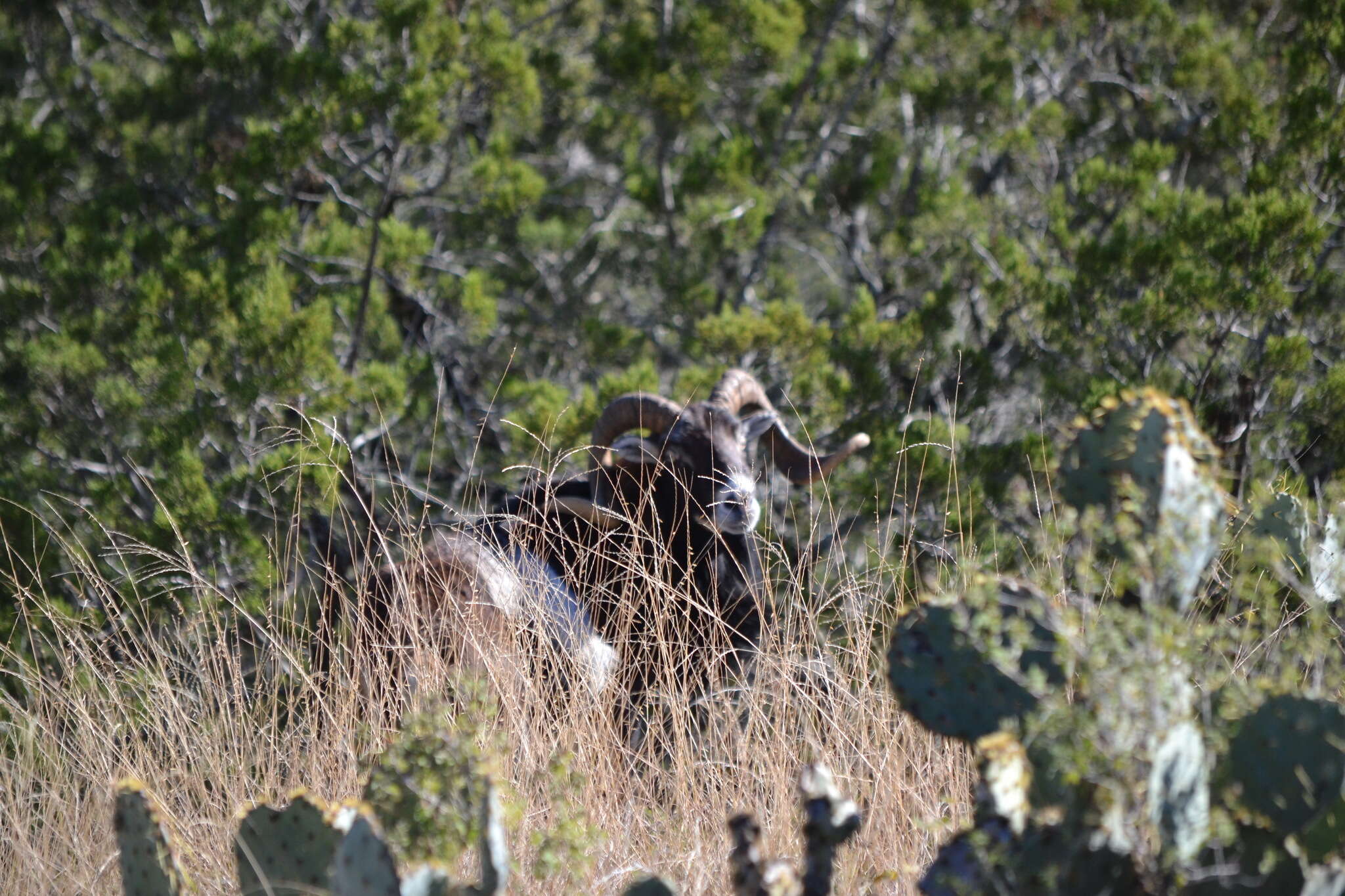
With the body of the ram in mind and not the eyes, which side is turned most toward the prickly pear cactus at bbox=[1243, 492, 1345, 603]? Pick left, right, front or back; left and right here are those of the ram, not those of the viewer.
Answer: front

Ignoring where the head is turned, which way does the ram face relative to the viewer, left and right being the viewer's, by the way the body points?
facing the viewer and to the right of the viewer
